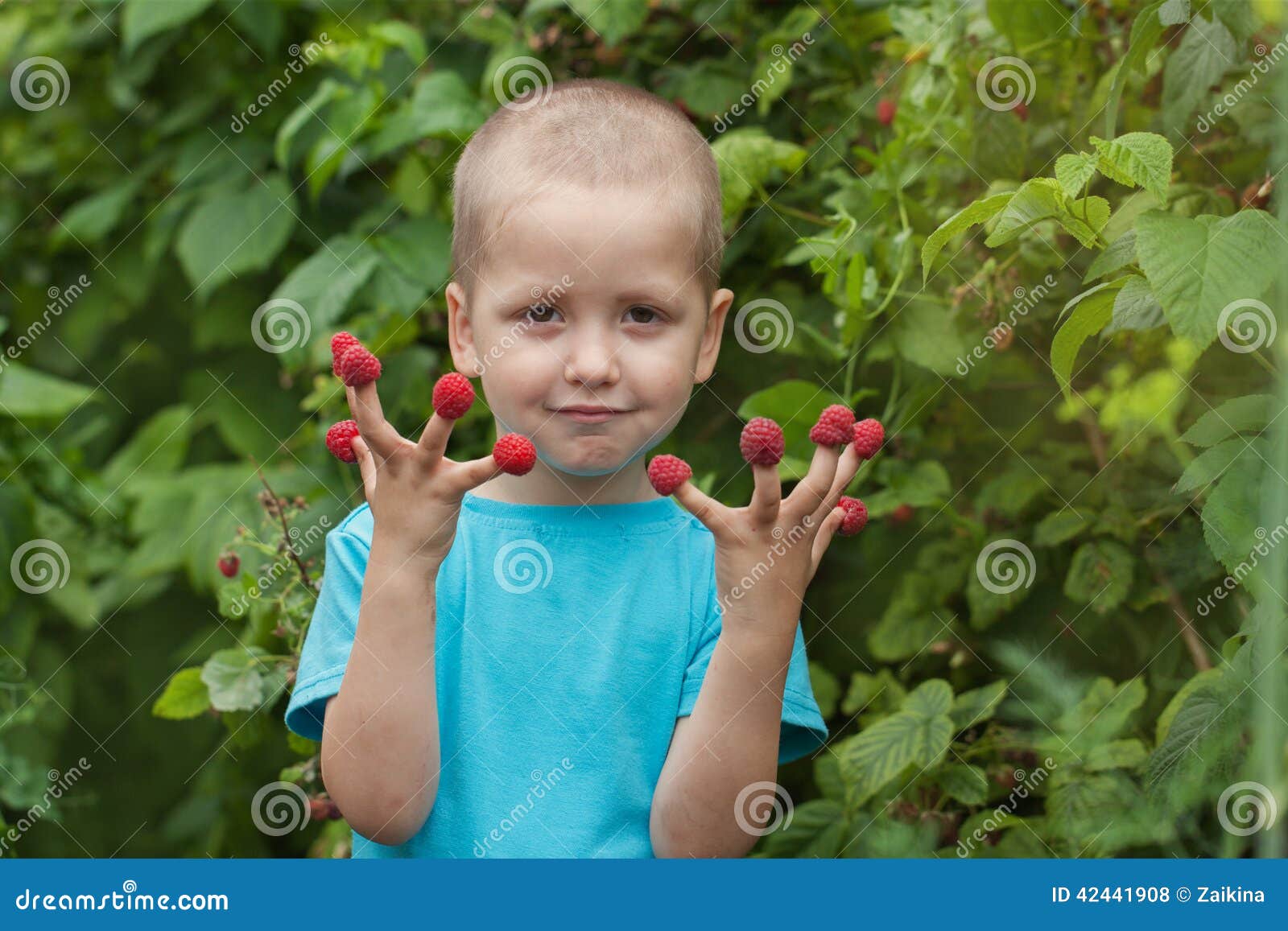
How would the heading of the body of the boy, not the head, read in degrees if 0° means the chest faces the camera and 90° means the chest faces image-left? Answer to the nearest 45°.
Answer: approximately 0°

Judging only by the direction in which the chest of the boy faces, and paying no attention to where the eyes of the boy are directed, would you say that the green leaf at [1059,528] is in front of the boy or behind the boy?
behind
